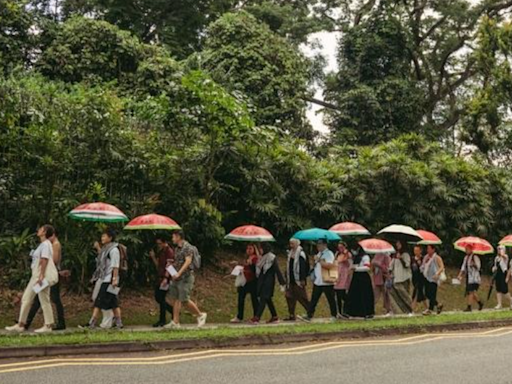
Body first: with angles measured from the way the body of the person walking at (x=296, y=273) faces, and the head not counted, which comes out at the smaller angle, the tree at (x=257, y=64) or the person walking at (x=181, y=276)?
the person walking

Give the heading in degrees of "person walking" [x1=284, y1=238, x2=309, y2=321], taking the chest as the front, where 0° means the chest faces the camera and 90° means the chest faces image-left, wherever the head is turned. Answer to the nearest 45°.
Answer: approximately 45°

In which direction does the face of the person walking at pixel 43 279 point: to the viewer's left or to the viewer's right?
to the viewer's left

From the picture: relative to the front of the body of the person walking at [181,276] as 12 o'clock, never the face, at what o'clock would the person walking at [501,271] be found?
the person walking at [501,271] is roughly at 5 o'clock from the person walking at [181,276].

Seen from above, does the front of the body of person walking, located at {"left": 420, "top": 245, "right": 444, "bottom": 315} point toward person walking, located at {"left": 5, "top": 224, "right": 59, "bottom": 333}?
yes

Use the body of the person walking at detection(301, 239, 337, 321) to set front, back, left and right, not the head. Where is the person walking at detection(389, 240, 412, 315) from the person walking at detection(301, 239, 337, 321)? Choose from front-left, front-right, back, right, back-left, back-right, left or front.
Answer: back-right

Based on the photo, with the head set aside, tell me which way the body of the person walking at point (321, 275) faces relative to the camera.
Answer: to the viewer's left

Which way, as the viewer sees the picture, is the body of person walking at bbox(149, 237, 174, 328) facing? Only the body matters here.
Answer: to the viewer's left

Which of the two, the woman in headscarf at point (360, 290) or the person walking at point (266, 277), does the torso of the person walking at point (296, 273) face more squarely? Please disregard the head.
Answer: the person walking

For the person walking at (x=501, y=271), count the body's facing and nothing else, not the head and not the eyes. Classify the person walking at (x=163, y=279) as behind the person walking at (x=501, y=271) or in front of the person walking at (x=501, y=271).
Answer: in front

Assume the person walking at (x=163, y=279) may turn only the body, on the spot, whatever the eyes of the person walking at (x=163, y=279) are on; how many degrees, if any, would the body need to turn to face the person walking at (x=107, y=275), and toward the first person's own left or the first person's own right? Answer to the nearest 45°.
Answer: approximately 45° to the first person's own left

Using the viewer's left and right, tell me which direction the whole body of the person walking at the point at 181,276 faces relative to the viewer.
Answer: facing to the left of the viewer

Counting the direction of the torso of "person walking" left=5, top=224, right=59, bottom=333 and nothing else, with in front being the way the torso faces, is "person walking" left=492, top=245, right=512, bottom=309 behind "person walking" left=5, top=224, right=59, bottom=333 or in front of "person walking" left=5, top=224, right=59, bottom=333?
behind

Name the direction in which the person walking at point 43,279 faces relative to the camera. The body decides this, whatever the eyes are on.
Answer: to the viewer's left
